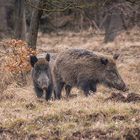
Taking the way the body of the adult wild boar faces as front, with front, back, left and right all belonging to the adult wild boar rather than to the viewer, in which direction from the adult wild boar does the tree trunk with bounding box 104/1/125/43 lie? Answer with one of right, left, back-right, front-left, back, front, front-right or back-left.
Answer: left

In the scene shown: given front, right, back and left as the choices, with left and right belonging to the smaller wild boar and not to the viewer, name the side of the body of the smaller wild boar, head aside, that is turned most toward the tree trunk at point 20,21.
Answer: back

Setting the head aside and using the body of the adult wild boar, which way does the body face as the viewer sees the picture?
to the viewer's right

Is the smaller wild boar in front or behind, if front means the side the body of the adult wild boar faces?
behind

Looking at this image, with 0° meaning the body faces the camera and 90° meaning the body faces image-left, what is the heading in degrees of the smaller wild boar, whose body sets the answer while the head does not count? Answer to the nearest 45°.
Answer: approximately 0°

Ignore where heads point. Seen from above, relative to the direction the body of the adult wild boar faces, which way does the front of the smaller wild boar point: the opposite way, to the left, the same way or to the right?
to the right

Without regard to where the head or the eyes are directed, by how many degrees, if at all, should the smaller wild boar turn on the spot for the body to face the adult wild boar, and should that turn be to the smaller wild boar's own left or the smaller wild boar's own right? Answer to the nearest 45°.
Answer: approximately 90° to the smaller wild boar's own left

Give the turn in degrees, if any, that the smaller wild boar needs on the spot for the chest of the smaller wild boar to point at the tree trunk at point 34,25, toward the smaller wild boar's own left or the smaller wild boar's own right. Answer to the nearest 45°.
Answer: approximately 180°

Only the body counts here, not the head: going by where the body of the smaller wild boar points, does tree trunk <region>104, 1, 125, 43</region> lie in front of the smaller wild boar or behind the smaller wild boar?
behind
